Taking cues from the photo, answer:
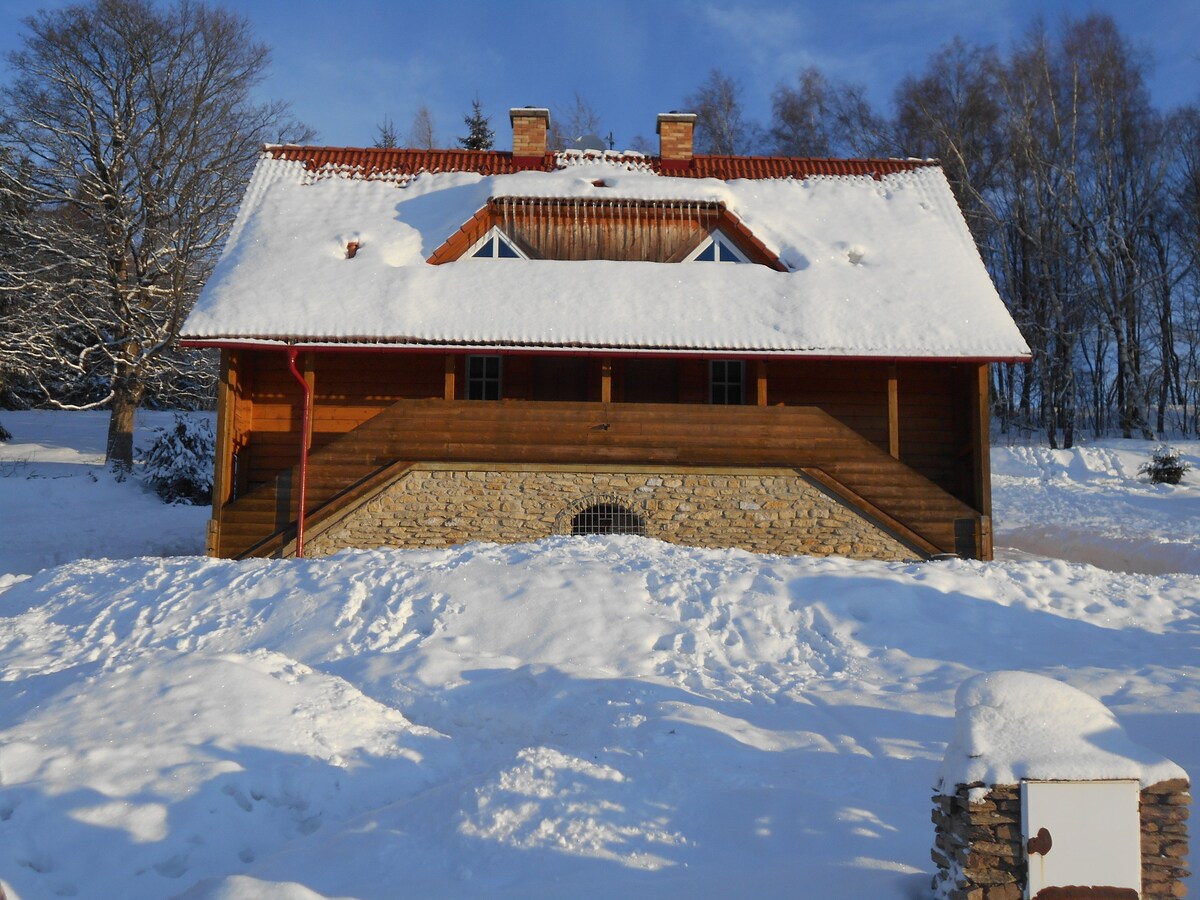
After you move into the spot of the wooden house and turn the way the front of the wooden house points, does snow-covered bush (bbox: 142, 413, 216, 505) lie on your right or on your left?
on your right

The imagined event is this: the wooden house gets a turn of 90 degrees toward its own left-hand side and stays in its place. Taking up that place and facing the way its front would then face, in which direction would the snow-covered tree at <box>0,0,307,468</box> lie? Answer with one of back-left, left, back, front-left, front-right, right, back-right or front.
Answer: back-left

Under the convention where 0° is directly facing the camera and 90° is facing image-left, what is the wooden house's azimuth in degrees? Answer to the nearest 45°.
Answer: approximately 0°

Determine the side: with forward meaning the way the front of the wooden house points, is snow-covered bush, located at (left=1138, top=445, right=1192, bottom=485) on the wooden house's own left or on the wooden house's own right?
on the wooden house's own left

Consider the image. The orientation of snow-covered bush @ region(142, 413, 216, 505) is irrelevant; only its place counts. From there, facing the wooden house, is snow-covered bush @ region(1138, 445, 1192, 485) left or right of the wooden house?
left

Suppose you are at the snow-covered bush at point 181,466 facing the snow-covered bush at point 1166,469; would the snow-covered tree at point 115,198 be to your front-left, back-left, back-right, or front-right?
back-left
